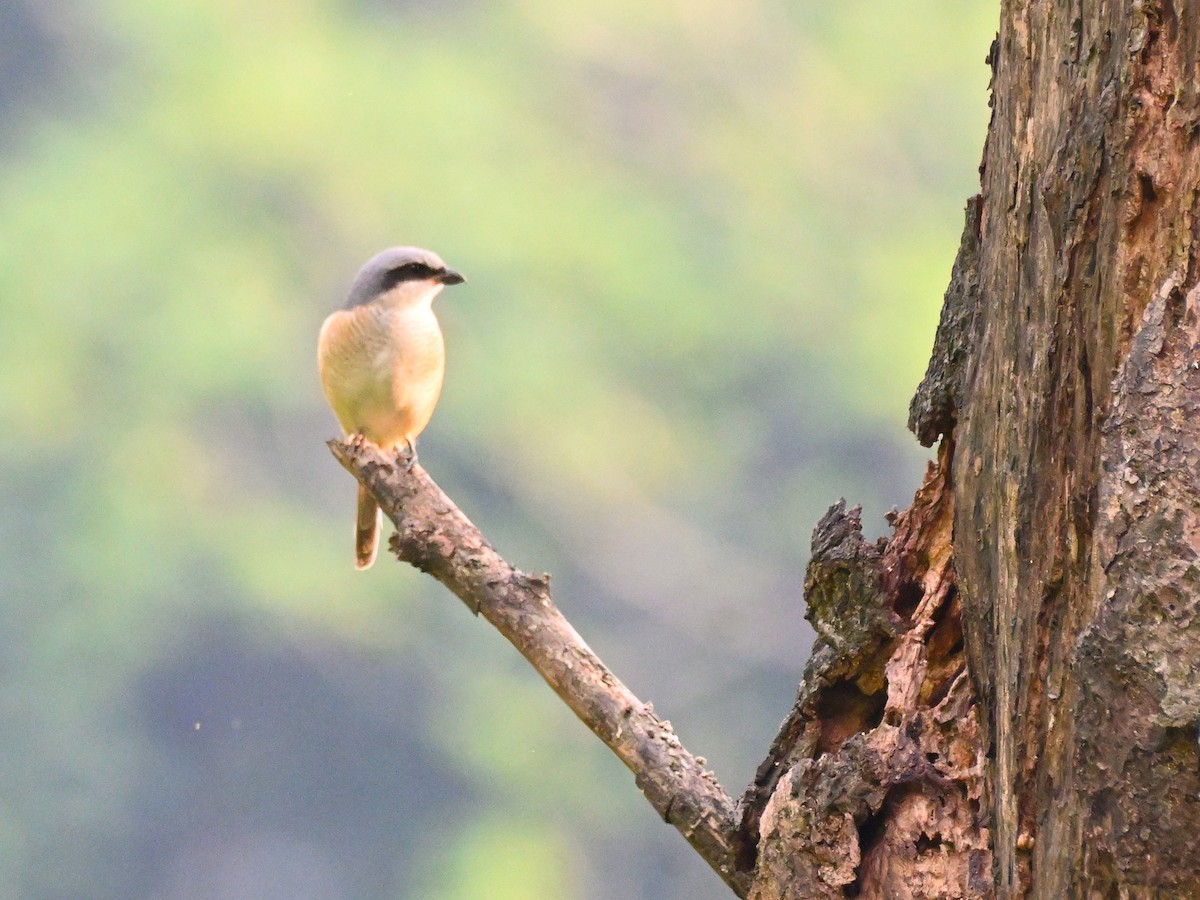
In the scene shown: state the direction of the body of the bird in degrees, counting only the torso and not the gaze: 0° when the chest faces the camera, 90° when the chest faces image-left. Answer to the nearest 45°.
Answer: approximately 315°
